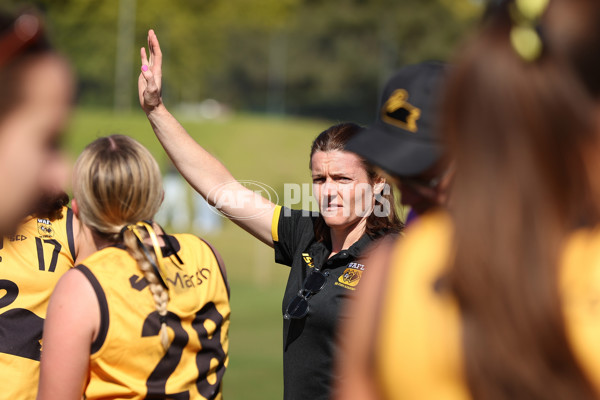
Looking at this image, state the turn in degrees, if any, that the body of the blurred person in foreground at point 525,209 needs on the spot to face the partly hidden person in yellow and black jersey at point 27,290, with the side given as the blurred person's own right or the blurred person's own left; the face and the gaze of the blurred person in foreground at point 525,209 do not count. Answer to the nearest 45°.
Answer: approximately 45° to the blurred person's own left

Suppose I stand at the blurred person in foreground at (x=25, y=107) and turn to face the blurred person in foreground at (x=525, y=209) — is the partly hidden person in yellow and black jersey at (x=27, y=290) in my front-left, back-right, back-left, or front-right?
back-left

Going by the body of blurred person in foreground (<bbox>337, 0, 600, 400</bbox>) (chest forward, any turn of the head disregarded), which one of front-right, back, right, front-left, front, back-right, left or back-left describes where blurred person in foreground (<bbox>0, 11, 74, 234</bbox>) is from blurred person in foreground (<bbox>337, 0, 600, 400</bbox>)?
left

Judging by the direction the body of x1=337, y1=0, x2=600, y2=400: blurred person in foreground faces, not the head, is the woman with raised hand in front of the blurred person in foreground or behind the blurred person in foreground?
in front

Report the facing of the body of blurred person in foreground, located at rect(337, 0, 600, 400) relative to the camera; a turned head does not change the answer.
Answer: away from the camera

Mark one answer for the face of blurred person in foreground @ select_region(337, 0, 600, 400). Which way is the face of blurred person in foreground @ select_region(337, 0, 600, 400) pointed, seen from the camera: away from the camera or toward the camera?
away from the camera

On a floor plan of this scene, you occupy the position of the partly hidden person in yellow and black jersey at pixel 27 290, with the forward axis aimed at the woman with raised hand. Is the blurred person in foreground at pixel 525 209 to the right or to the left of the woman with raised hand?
right

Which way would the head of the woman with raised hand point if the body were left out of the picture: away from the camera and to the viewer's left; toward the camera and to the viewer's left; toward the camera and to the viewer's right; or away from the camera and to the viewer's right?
toward the camera and to the viewer's left
